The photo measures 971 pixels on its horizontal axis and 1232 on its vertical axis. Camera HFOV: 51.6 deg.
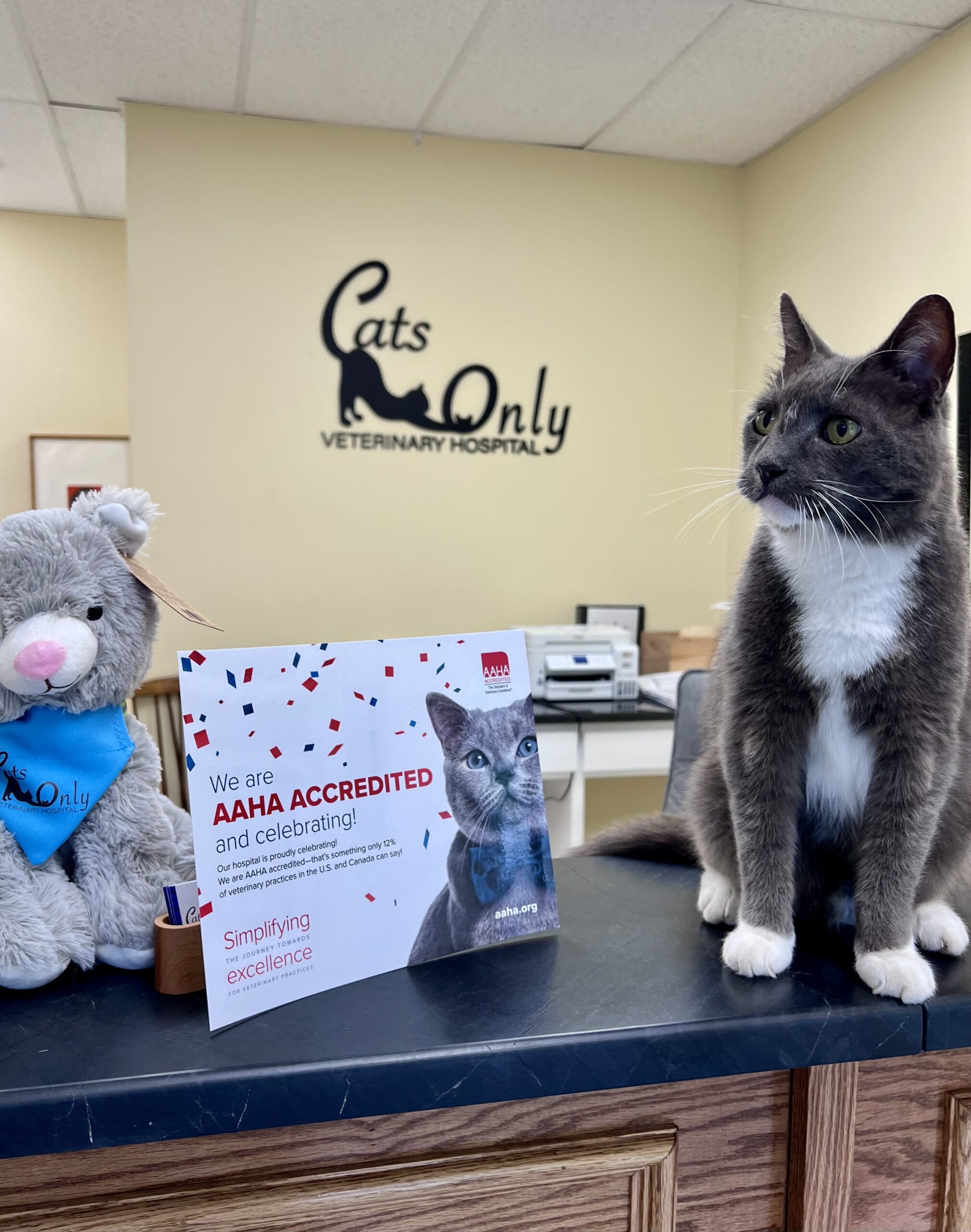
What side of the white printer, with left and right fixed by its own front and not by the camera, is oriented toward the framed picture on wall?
right

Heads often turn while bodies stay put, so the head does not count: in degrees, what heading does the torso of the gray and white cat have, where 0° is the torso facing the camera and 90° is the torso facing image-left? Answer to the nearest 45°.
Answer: approximately 0°

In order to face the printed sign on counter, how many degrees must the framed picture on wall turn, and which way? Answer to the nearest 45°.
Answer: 0° — it already faces it

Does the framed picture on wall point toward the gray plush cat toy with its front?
yes

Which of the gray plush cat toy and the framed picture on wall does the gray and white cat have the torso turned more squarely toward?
the gray plush cat toy

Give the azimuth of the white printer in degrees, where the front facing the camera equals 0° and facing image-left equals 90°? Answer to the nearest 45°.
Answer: approximately 0°

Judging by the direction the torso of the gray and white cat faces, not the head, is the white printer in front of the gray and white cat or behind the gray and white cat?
behind

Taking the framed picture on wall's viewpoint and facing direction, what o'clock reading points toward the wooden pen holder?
The wooden pen holder is roughly at 12 o'clock from the framed picture on wall.

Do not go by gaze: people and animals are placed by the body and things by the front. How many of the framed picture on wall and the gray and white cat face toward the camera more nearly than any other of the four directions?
2
